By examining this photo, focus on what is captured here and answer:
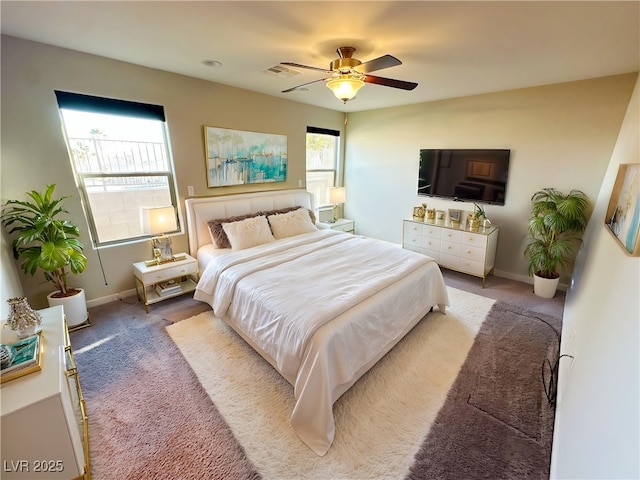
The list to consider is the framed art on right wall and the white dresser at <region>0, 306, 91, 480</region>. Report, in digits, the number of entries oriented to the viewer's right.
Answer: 1

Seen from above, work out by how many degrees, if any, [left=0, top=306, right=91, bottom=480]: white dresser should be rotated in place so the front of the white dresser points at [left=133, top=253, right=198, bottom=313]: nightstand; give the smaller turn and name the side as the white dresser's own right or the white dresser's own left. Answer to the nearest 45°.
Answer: approximately 45° to the white dresser's own left

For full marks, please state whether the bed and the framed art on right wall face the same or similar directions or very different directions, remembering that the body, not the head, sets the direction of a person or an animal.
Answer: very different directions

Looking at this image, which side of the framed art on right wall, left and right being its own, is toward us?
left

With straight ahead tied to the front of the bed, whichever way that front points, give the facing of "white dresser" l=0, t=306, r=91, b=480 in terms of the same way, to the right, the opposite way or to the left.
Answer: to the left

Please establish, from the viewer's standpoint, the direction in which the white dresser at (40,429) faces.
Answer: facing to the right of the viewer

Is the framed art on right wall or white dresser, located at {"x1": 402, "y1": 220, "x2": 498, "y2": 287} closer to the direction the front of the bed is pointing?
the framed art on right wall

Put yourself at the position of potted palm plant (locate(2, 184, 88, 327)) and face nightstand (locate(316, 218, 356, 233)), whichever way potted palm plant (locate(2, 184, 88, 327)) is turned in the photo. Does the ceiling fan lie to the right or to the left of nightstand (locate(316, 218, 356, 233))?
right

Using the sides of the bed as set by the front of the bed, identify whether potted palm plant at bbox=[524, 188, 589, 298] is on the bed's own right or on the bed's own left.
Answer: on the bed's own left
